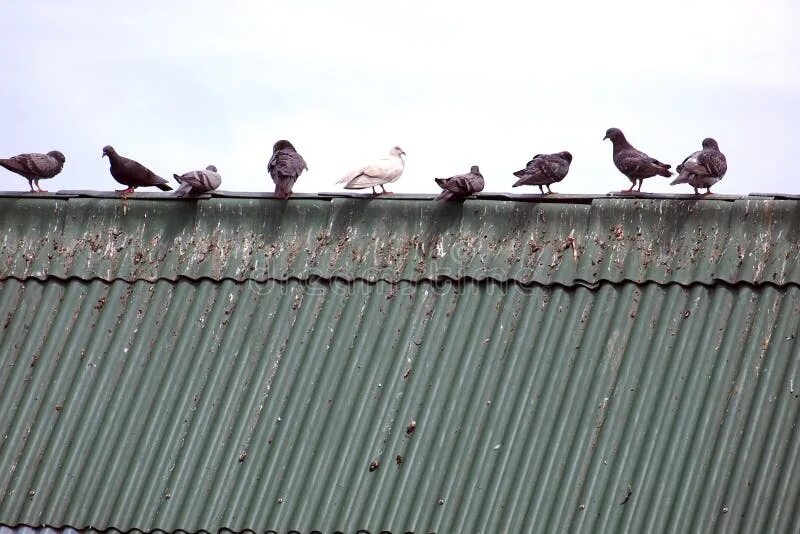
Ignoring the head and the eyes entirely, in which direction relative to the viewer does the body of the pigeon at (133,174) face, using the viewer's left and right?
facing to the left of the viewer

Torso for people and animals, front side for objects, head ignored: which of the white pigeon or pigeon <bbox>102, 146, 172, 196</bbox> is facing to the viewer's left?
the pigeon

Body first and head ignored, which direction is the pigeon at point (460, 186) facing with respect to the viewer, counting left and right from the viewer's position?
facing away from the viewer and to the right of the viewer

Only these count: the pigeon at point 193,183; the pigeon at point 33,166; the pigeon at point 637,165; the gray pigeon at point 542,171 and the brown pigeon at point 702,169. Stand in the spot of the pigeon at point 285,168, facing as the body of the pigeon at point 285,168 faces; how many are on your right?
3

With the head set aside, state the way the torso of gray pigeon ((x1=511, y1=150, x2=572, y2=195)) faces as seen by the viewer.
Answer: to the viewer's right

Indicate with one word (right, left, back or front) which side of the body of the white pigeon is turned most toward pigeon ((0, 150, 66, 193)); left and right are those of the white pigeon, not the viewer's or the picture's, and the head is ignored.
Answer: back

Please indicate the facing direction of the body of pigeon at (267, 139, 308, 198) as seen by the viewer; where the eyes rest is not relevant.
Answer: away from the camera

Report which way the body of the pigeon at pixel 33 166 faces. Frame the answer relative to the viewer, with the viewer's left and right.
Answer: facing to the right of the viewer

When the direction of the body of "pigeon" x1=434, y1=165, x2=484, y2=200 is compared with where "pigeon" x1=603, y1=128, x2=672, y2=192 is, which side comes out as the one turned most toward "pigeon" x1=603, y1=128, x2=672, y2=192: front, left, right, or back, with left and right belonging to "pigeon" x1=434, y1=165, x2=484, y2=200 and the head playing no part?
front

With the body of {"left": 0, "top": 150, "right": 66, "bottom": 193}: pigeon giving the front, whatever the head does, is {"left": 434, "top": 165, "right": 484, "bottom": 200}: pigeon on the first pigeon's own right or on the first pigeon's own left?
on the first pigeon's own right

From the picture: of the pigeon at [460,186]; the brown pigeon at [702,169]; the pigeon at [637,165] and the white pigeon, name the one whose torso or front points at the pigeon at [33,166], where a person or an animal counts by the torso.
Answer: the pigeon at [637,165]

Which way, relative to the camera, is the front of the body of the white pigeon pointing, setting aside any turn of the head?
to the viewer's right

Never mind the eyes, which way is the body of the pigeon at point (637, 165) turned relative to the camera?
to the viewer's left

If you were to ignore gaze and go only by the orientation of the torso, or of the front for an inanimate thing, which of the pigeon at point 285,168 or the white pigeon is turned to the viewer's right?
the white pigeon

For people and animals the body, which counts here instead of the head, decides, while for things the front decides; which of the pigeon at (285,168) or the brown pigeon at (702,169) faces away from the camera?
the pigeon
